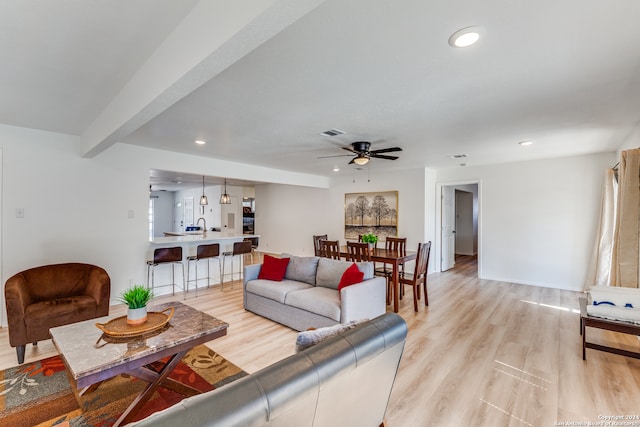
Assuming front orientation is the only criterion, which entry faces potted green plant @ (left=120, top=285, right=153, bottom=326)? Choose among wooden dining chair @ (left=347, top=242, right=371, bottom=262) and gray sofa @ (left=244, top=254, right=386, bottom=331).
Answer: the gray sofa

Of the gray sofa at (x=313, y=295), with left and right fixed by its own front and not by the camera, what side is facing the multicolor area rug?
front

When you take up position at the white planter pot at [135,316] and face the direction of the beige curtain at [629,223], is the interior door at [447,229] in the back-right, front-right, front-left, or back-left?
front-left

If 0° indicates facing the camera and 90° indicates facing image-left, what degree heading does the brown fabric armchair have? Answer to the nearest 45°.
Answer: approximately 315°

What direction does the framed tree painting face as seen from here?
toward the camera

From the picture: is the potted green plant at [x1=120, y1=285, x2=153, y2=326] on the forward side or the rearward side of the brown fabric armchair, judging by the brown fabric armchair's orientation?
on the forward side

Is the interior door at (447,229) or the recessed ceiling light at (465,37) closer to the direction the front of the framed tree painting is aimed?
the recessed ceiling light

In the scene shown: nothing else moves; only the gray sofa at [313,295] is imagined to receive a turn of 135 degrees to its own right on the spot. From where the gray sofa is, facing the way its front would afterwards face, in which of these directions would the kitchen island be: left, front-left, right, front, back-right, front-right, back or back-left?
front-left

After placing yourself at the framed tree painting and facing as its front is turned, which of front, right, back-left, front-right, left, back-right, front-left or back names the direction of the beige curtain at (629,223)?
front-left

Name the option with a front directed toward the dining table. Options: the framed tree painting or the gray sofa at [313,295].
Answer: the framed tree painting

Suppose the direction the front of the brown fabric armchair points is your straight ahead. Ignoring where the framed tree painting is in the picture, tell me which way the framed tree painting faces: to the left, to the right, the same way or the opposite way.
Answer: to the right

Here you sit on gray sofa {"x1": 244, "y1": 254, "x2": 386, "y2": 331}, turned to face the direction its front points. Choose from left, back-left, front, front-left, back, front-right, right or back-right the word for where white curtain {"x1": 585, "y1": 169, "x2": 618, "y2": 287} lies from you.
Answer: back-left
